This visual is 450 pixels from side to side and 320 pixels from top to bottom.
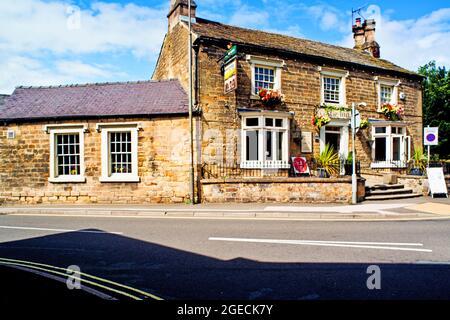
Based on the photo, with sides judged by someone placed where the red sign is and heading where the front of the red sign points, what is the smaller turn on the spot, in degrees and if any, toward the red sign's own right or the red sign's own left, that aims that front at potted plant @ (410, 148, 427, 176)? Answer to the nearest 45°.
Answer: approximately 135° to the red sign's own left

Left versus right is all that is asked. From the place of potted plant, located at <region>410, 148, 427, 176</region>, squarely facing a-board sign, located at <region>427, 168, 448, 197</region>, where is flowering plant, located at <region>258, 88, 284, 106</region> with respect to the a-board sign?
right

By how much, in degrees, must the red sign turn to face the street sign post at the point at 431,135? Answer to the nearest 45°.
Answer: approximately 90° to its left

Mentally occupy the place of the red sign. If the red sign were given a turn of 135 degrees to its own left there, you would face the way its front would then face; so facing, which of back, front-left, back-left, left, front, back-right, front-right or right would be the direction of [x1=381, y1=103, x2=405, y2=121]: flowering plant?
front

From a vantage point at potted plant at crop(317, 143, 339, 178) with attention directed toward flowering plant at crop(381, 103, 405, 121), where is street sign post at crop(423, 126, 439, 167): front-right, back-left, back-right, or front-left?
front-right

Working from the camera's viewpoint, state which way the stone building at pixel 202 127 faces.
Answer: facing the viewer and to the right of the viewer

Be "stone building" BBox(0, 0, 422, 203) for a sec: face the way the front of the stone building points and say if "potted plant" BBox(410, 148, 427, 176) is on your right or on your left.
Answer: on your left

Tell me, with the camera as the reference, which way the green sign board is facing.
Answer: facing the viewer and to the left of the viewer

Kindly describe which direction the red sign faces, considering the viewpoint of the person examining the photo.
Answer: facing the viewer
